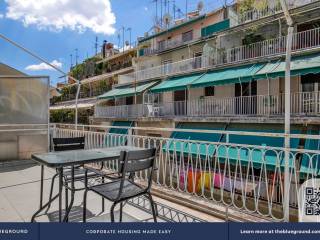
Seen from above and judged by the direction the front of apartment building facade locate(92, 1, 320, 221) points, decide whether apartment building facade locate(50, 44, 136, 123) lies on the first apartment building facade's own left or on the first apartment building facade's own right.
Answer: on the first apartment building facade's own right

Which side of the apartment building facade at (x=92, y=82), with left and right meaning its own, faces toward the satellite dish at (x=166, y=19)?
left

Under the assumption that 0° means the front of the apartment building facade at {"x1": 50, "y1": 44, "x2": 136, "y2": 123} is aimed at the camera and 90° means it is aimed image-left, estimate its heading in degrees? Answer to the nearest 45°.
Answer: approximately 45°

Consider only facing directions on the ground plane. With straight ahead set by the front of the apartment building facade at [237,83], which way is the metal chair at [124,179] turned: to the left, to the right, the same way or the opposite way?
to the right

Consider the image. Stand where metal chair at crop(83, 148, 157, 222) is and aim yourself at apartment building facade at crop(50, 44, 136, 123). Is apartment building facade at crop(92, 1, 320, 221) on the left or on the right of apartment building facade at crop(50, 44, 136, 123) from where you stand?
right

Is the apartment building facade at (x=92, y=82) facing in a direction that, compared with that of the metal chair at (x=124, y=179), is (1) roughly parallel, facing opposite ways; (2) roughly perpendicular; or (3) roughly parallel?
roughly perpendicular

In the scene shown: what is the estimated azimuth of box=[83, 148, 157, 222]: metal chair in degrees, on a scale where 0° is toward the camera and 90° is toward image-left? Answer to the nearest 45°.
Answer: approximately 135°

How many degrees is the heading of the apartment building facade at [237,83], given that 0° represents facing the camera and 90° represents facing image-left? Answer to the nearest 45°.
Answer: approximately 45°
